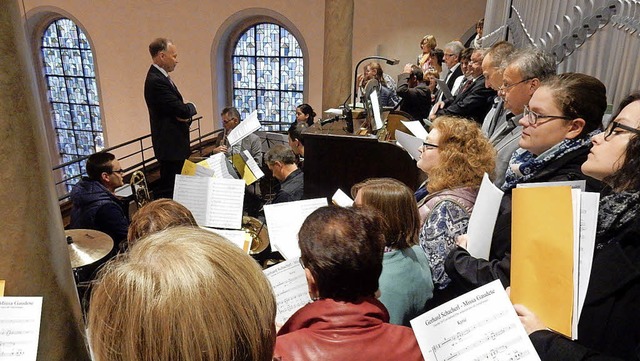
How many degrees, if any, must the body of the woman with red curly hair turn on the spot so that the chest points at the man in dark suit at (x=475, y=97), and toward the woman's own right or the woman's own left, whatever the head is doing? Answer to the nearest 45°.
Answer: approximately 90° to the woman's own right

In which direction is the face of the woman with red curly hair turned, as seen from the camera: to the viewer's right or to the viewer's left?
to the viewer's left

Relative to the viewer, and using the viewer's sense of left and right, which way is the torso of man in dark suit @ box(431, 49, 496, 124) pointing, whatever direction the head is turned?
facing to the left of the viewer

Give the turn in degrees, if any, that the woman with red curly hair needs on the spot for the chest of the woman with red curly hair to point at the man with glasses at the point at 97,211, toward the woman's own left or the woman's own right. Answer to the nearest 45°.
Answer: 0° — they already face them

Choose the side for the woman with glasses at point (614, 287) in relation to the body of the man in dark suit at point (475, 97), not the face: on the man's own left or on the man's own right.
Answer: on the man's own left

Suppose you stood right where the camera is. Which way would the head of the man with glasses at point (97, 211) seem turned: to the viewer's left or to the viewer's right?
to the viewer's right

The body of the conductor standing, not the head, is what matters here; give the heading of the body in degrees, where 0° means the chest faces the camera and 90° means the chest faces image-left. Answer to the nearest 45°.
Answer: approximately 270°

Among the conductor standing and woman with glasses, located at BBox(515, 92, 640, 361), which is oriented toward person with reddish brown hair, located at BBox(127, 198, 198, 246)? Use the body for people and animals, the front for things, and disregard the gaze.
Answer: the woman with glasses

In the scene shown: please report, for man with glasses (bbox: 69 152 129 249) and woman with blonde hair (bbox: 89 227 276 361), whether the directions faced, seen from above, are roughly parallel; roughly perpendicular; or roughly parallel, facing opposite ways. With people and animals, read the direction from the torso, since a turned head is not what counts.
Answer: roughly perpendicular

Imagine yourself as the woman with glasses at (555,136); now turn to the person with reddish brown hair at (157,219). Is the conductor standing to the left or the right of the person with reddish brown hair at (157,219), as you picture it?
right

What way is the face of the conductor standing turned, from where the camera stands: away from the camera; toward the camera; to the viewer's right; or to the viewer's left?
to the viewer's right

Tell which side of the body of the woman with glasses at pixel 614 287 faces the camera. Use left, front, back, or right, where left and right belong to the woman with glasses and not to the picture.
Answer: left

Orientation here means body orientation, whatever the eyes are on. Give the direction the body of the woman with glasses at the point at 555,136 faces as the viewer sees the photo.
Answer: to the viewer's left

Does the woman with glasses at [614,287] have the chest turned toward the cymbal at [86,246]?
yes

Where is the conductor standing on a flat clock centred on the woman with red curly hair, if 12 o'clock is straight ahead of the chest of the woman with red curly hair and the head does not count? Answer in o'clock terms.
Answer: The conductor standing is roughly at 1 o'clock from the woman with red curly hair.

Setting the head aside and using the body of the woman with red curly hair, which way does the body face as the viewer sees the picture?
to the viewer's left

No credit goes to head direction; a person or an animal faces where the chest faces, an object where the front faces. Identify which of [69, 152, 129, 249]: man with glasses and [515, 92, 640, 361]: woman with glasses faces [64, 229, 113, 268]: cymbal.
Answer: the woman with glasses
